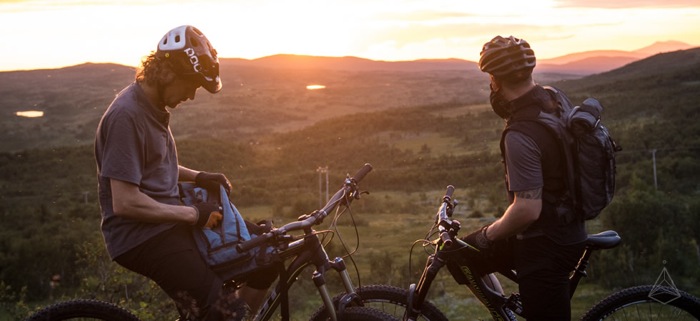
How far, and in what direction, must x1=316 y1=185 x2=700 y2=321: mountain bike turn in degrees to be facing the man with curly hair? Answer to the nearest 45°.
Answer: approximately 45° to its left

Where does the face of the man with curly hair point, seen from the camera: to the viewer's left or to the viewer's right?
to the viewer's right

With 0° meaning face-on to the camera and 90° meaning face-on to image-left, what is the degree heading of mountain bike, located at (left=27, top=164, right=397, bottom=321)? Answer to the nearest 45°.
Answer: approximately 270°

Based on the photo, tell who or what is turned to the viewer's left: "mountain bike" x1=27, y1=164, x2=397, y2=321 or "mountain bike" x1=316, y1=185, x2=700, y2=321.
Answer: "mountain bike" x1=316, y1=185, x2=700, y2=321

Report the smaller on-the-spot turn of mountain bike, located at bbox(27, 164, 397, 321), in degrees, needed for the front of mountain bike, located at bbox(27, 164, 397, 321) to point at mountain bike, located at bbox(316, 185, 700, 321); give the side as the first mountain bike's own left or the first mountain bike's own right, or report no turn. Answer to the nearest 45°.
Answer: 0° — it already faces it

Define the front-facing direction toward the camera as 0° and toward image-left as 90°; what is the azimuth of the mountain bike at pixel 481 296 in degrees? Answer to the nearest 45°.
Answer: approximately 90°

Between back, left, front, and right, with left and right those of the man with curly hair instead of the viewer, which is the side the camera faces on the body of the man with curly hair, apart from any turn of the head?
right

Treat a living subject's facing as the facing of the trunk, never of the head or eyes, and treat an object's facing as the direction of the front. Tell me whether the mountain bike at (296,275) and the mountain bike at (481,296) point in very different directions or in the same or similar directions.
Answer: very different directions

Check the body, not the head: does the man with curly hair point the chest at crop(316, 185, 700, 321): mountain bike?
yes
